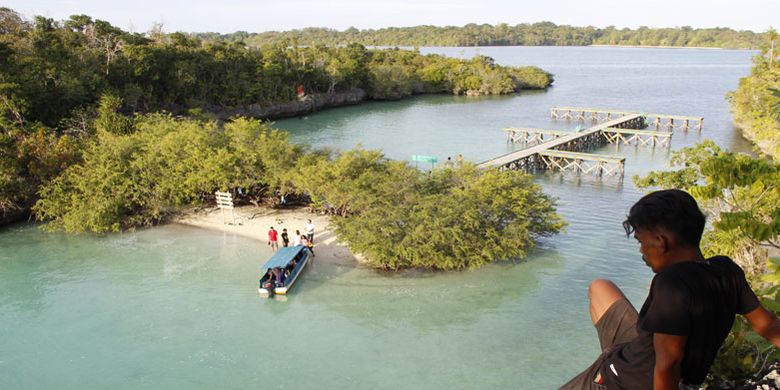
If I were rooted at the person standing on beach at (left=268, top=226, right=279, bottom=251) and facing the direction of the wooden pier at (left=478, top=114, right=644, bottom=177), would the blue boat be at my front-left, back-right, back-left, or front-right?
back-right

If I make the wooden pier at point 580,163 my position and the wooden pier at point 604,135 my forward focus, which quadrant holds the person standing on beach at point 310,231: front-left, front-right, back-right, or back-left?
back-left

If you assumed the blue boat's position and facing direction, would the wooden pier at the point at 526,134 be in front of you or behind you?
in front

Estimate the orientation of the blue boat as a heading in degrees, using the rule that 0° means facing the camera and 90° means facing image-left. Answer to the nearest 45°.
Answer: approximately 225°

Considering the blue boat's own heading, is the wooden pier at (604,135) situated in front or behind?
in front

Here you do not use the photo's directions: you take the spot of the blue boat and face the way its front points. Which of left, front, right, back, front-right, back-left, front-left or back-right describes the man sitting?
back-right

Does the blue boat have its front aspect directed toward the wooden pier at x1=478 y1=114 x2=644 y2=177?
yes

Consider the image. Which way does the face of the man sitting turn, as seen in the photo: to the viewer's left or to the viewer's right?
to the viewer's left

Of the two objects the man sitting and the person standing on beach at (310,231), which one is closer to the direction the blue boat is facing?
the person standing on beach

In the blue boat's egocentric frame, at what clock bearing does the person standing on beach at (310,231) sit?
The person standing on beach is roughly at 11 o'clock from the blue boat.
